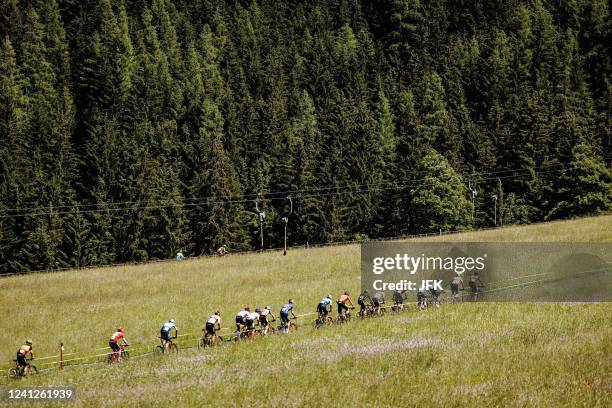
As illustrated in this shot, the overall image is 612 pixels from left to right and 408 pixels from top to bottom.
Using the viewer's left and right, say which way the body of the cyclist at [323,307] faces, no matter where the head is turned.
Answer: facing away from the viewer and to the right of the viewer

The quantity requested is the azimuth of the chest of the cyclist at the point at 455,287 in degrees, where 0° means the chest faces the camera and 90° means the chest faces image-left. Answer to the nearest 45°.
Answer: approximately 225°

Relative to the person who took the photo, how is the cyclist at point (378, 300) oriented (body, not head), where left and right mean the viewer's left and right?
facing away from the viewer and to the right of the viewer

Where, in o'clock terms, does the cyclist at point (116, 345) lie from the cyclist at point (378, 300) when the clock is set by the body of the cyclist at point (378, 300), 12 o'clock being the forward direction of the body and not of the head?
the cyclist at point (116, 345) is roughly at 7 o'clock from the cyclist at point (378, 300).

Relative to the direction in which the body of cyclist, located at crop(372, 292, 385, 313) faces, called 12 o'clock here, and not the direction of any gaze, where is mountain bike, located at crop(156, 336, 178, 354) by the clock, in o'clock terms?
The mountain bike is roughly at 7 o'clock from the cyclist.

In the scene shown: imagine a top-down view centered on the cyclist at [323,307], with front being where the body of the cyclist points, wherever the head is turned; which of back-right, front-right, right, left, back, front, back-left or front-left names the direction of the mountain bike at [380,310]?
front-right

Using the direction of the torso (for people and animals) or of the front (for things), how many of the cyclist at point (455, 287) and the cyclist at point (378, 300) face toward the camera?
0

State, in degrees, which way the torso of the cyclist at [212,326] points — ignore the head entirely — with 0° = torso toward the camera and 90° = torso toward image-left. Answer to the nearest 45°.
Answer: approximately 225°

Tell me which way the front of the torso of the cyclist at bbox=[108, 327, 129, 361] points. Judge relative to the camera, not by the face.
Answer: to the viewer's right

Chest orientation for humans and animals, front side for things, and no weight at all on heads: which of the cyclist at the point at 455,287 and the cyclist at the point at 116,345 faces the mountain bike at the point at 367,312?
the cyclist at the point at 116,345

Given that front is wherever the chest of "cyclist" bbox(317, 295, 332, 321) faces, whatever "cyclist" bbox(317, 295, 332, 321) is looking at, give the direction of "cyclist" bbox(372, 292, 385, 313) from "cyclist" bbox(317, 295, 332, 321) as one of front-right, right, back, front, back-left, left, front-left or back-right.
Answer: front-right

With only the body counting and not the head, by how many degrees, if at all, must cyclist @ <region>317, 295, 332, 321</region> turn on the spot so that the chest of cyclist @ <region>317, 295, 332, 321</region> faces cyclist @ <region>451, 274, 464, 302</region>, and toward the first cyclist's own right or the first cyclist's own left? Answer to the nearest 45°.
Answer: approximately 45° to the first cyclist's own right
